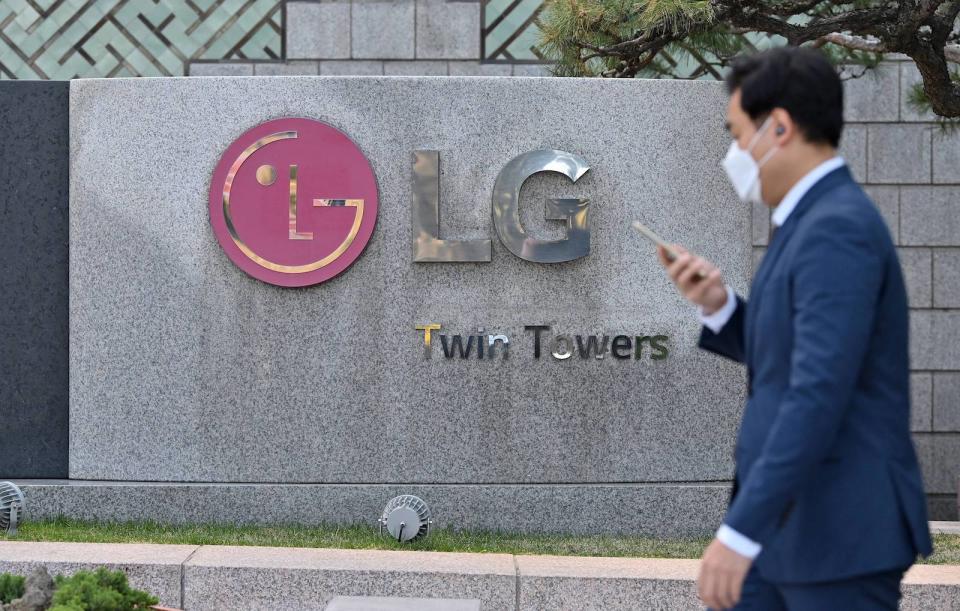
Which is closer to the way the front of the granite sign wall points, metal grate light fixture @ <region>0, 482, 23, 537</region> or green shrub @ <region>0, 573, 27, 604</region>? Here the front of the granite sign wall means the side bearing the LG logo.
the green shrub

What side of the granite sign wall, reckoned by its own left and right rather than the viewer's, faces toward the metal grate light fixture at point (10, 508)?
right

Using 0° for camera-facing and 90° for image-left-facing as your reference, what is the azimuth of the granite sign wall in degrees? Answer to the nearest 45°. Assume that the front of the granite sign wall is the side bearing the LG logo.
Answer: approximately 0°

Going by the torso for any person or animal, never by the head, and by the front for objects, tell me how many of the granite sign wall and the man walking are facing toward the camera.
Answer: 1

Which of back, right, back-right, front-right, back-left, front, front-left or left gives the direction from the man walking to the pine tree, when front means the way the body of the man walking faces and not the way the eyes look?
right

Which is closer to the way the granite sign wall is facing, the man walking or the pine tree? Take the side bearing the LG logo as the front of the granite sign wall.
the man walking

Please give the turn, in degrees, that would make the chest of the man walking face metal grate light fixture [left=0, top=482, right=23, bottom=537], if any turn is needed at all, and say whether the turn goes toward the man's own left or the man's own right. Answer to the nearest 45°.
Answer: approximately 45° to the man's own right

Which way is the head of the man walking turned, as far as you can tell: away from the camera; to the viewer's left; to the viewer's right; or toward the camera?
to the viewer's left

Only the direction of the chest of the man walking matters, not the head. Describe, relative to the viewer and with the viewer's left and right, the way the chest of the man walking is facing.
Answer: facing to the left of the viewer

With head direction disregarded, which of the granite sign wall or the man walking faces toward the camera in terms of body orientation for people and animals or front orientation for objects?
the granite sign wall

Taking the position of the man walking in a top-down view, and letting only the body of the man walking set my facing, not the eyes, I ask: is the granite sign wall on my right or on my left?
on my right

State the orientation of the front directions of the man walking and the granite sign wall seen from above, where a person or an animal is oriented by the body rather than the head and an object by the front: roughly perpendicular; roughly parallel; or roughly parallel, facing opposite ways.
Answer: roughly perpendicular
